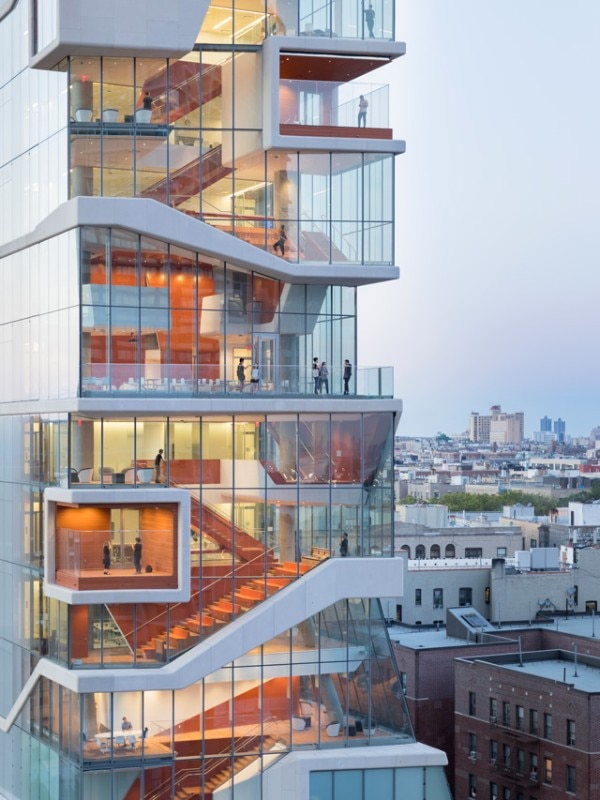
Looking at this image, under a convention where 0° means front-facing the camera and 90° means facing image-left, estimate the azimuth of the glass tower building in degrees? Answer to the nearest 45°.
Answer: approximately 0°
